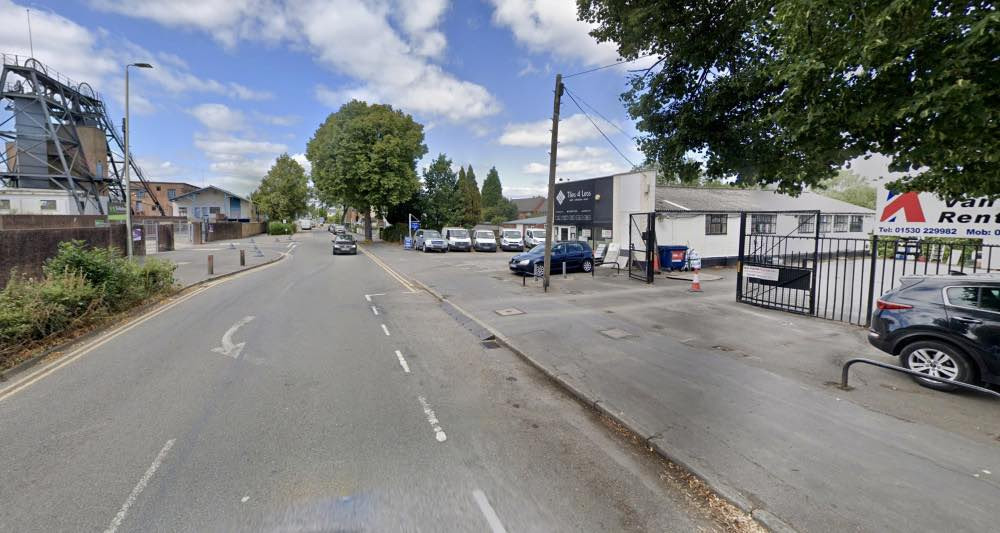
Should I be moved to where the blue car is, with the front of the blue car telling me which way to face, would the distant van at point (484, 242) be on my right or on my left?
on my right

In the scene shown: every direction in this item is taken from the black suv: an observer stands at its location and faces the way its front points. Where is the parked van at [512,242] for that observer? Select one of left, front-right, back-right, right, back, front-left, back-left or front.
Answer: back-left

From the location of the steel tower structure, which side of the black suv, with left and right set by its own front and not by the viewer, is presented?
back

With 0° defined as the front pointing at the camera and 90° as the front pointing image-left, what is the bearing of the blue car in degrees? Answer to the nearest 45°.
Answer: approximately 45°

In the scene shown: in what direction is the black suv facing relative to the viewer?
to the viewer's right

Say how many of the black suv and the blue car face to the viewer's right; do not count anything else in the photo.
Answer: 1

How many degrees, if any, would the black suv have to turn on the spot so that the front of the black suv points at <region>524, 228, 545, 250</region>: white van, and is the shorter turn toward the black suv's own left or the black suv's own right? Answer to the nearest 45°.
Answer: approximately 135° to the black suv's own left

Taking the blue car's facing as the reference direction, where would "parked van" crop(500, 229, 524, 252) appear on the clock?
The parked van is roughly at 4 o'clock from the blue car.

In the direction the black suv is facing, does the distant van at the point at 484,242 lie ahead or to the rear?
to the rear

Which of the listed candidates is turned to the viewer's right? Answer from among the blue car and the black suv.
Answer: the black suv

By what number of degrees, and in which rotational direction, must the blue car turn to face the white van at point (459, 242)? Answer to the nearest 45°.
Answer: approximately 90° to its right
